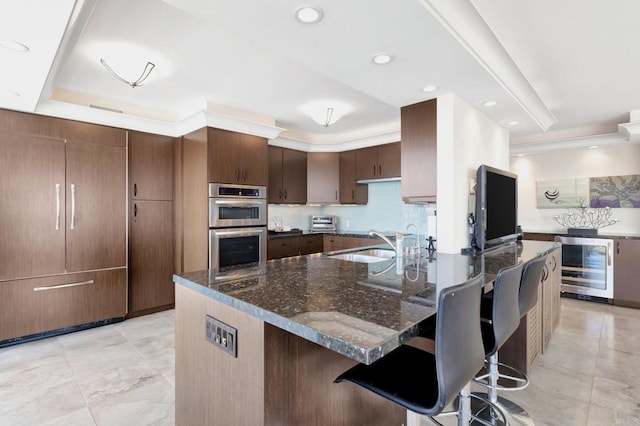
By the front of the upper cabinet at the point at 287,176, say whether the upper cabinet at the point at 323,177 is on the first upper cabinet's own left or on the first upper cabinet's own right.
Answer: on the first upper cabinet's own left

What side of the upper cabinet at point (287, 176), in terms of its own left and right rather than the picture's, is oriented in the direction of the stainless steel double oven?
right

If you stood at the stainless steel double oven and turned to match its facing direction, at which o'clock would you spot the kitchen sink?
The kitchen sink is roughly at 12 o'clock from the stainless steel double oven.

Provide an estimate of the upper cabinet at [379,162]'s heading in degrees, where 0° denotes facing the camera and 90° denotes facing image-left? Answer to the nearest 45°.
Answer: approximately 45°

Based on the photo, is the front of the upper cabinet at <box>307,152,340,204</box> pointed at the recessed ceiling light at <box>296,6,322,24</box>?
yes

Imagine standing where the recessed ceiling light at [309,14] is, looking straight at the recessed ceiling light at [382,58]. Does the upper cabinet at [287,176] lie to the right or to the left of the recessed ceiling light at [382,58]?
left

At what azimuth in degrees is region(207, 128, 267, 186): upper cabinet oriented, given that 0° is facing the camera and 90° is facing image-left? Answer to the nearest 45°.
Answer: approximately 315°
